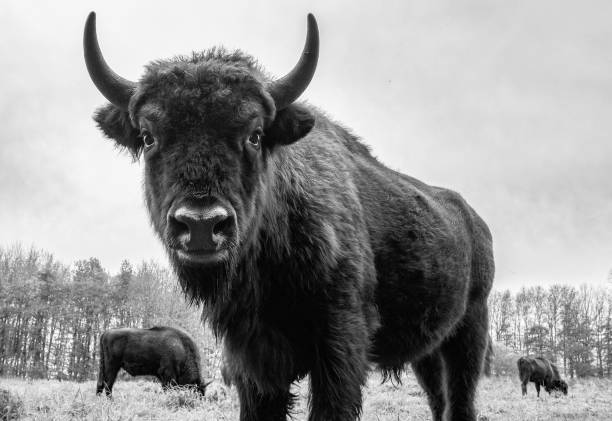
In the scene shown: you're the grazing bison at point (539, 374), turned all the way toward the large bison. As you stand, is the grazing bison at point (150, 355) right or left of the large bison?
right

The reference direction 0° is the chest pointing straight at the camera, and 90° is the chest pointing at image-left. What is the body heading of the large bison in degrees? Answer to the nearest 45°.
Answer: approximately 45°

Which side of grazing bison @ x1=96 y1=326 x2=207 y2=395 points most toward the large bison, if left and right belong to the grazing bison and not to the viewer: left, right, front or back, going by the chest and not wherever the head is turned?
right

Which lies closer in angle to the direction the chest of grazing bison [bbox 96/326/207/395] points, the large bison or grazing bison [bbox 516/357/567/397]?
the grazing bison

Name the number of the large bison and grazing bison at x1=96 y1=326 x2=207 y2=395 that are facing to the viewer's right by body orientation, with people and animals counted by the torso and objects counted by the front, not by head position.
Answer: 1

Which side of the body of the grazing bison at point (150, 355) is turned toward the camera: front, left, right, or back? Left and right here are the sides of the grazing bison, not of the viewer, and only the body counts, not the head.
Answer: right

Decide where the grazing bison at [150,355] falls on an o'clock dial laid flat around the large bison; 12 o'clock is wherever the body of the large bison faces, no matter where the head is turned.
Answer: The grazing bison is roughly at 4 o'clock from the large bison.

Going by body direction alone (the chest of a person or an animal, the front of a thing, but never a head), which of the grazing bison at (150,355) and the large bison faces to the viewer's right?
the grazing bison
